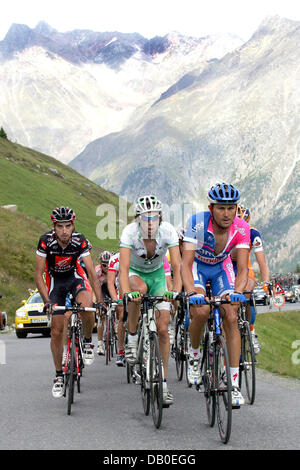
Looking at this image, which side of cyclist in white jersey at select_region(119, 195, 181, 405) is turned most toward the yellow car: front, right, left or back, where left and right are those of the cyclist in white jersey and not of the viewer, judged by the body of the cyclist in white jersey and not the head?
back

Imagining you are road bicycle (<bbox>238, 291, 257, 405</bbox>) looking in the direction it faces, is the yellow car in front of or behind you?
behind

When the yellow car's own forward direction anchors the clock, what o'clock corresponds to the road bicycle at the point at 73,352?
The road bicycle is roughly at 12 o'clock from the yellow car.

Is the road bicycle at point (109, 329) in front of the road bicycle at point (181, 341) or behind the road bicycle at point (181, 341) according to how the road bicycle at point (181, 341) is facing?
behind

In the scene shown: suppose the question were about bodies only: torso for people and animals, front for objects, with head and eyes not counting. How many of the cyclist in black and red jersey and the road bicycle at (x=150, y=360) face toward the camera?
2

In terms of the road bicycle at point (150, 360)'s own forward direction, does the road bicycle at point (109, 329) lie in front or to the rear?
to the rear
